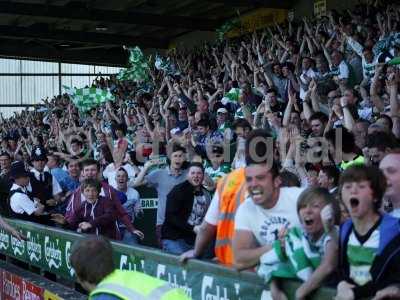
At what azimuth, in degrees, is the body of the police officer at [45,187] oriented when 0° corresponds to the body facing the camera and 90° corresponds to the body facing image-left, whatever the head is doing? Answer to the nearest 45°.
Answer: approximately 0°

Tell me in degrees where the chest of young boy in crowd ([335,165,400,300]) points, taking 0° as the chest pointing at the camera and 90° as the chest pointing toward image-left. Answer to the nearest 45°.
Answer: approximately 45°

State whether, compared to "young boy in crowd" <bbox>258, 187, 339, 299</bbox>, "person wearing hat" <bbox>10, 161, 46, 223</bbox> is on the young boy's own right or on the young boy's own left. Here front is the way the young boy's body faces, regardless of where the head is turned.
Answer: on the young boy's own right

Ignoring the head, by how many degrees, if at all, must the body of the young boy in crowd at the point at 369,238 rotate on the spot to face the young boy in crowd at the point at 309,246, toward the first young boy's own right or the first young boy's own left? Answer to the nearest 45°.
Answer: approximately 90° to the first young boy's own right

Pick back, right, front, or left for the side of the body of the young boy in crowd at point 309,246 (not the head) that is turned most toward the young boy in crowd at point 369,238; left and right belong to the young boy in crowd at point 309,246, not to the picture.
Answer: left

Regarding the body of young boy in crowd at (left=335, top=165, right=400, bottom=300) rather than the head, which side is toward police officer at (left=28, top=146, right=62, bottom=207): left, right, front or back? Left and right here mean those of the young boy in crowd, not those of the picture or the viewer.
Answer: right
